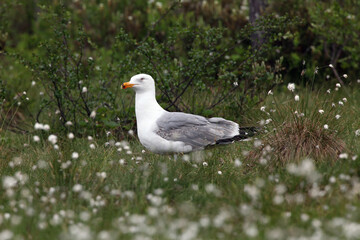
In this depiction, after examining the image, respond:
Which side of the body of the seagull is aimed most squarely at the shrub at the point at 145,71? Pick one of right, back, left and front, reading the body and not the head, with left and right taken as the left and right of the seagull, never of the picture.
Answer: right

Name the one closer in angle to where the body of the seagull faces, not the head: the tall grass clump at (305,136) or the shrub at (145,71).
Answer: the shrub

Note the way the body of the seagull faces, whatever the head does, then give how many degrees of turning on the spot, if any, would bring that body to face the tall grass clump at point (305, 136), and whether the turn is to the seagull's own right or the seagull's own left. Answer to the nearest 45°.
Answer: approximately 180°

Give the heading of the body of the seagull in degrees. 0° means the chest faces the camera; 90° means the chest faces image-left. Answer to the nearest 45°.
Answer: approximately 90°
